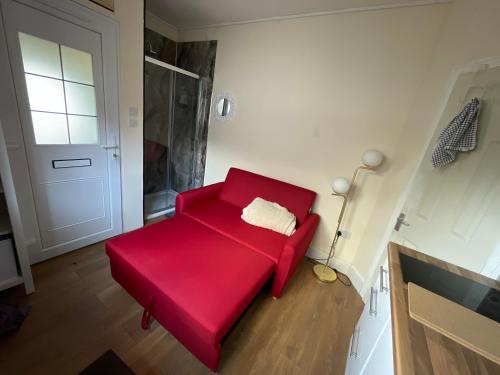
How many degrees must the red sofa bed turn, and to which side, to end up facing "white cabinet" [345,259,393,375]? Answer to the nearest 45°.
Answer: approximately 90° to its left

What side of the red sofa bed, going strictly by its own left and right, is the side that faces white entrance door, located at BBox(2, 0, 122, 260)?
right

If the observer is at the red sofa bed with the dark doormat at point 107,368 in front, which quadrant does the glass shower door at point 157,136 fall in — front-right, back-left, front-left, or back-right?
back-right

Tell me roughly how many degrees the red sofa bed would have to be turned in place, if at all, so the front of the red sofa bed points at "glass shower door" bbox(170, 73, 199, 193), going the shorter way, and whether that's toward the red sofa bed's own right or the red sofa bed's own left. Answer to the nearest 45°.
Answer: approximately 135° to the red sofa bed's own right

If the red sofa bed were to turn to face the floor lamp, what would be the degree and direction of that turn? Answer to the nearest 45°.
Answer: approximately 180°

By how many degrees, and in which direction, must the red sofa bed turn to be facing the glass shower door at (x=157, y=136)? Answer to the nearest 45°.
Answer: approximately 90° to its right

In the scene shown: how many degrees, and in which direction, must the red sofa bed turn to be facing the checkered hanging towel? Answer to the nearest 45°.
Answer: approximately 135° to its left

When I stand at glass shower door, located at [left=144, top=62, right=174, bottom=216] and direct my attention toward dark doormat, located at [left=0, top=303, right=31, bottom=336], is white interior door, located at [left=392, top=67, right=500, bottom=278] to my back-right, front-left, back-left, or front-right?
front-left
